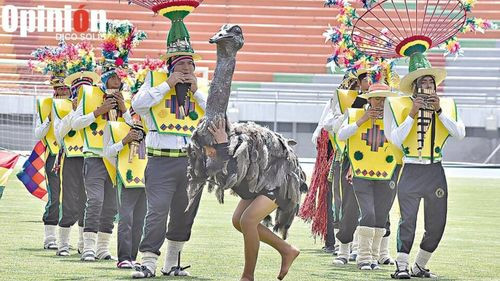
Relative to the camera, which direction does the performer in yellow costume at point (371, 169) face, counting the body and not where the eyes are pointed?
toward the camera

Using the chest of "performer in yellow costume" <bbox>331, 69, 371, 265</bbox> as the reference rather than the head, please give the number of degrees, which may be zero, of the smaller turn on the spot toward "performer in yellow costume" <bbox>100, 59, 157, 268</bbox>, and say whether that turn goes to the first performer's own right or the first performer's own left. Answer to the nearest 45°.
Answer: approximately 90° to the first performer's own right

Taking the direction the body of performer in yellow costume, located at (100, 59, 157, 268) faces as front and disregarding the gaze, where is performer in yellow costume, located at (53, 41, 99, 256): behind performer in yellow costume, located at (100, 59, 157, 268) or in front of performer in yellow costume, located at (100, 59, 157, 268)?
behind

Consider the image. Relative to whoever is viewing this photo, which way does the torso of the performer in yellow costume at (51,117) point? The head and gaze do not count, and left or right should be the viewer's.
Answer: facing the viewer and to the right of the viewer

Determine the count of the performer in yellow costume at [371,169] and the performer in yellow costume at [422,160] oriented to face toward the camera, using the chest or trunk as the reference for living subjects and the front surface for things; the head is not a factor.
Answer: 2

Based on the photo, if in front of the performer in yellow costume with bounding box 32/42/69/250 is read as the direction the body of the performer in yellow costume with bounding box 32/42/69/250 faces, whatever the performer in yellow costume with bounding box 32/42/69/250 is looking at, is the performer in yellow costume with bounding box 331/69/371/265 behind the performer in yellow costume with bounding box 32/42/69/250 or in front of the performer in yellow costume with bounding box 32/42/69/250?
in front

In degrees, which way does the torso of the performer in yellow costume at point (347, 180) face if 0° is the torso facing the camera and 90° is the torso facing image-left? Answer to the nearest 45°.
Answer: approximately 315°

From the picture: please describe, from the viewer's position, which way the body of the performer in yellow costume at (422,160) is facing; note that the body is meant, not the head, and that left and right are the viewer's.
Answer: facing the viewer

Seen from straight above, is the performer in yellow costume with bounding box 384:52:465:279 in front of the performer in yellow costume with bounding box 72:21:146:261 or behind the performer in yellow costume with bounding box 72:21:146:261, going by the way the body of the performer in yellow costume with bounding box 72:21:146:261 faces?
in front

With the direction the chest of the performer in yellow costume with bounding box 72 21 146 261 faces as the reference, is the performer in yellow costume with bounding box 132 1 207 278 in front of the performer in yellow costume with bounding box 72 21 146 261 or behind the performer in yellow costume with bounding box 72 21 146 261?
in front

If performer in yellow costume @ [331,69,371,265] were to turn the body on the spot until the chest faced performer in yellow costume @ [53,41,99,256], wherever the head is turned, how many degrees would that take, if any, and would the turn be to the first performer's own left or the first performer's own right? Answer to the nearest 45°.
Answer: approximately 135° to the first performer's own right
